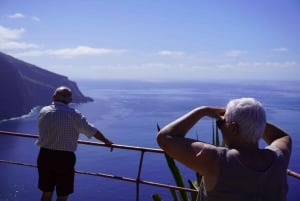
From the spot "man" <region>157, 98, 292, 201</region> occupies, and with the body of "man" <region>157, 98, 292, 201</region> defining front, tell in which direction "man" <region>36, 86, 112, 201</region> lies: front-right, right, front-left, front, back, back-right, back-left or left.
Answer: front

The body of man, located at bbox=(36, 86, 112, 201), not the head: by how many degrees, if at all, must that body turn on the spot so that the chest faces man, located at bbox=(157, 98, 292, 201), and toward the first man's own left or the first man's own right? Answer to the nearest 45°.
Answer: approximately 180°

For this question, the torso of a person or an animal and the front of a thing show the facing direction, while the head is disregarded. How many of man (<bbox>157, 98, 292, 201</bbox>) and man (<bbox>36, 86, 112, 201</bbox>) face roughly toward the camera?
0

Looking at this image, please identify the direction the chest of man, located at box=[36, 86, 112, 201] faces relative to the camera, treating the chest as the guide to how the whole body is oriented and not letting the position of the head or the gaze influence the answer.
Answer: away from the camera

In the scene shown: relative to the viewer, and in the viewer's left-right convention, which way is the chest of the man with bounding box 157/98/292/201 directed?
facing away from the viewer and to the left of the viewer

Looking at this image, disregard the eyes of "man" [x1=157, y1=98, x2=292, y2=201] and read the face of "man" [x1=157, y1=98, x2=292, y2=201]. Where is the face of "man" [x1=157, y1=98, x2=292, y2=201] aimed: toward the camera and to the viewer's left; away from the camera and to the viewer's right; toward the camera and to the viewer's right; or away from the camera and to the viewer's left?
away from the camera and to the viewer's left

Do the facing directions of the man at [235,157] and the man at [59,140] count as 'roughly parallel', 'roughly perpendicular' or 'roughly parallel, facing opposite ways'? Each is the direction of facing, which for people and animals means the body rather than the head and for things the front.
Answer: roughly parallel
